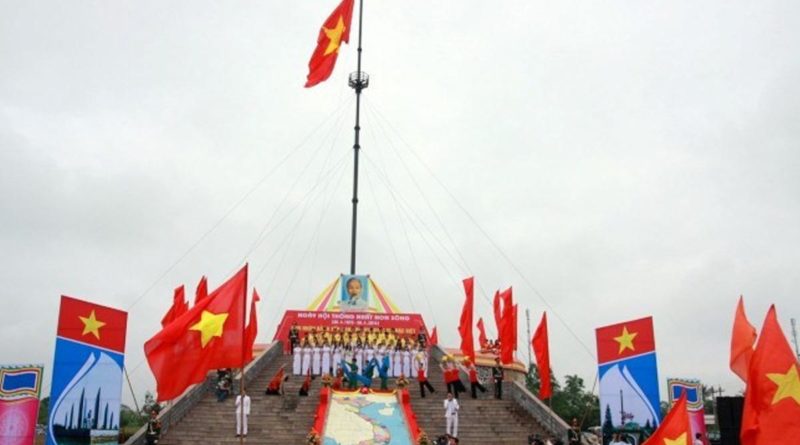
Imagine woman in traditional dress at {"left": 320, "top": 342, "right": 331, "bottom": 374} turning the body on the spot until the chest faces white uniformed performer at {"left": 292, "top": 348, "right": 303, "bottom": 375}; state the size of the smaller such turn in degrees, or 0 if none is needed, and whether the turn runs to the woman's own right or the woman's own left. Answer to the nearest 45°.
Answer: approximately 90° to the woman's own right

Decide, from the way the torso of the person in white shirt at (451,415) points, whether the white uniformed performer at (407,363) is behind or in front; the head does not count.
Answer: behind

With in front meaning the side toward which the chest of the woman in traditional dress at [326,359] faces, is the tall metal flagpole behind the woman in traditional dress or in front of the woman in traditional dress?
behind

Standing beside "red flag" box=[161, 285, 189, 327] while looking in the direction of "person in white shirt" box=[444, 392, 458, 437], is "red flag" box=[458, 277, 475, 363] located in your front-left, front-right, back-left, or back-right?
front-left

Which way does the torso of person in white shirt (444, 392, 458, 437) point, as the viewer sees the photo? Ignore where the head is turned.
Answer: toward the camera

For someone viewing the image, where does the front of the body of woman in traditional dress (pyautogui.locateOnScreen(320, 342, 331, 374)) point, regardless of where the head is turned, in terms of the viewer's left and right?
facing the viewer

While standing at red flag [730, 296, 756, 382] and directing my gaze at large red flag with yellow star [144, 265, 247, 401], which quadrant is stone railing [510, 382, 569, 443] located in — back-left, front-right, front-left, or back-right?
front-right

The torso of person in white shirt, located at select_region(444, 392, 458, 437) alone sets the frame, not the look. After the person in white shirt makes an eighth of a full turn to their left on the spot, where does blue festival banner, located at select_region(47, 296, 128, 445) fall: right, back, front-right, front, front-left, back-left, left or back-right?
right

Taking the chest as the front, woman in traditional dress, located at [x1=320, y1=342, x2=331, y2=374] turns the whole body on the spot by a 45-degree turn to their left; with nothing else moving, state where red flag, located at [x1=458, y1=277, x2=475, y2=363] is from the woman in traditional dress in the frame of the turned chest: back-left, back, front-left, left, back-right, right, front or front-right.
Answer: front-left

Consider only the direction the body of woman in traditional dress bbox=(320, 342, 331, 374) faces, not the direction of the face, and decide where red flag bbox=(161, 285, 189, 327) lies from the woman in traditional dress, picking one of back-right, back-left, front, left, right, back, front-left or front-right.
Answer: right

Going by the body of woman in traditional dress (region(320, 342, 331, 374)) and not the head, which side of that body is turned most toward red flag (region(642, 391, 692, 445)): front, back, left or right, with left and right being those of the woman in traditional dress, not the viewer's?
front

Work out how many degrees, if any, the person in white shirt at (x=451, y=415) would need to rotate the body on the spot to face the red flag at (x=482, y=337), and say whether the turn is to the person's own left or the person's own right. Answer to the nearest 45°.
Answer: approximately 180°

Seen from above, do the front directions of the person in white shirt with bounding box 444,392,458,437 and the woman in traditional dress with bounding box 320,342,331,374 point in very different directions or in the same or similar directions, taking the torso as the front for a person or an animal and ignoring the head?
same or similar directions

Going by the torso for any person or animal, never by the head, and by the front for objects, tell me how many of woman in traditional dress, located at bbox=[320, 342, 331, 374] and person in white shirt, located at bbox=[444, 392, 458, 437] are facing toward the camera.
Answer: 2
